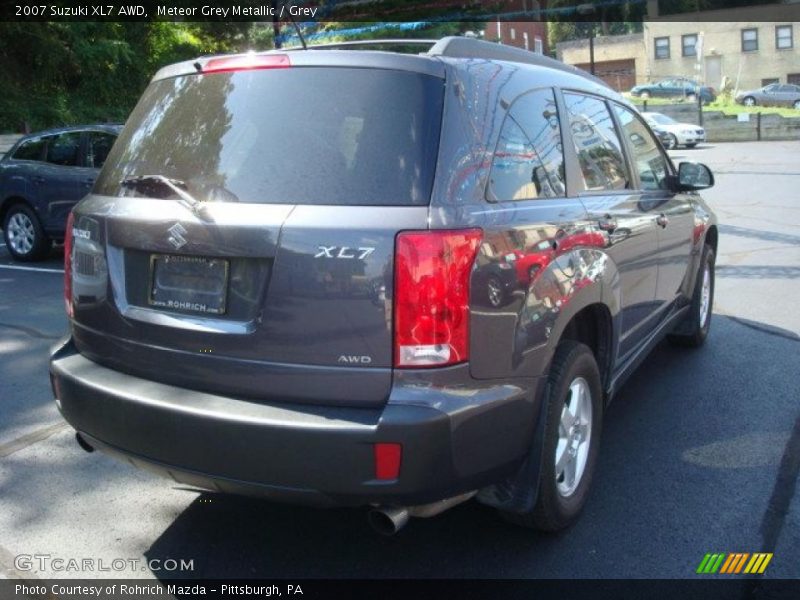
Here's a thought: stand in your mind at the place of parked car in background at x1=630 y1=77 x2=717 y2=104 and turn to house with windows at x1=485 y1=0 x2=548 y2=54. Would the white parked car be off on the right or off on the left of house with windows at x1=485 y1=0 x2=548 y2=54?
left

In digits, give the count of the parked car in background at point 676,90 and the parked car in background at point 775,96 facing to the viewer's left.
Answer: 2

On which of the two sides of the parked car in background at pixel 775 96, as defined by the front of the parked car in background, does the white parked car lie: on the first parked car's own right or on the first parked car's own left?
on the first parked car's own left

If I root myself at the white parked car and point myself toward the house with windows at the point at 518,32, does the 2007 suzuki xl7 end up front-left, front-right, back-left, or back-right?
back-left

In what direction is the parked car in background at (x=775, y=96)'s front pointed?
to the viewer's left

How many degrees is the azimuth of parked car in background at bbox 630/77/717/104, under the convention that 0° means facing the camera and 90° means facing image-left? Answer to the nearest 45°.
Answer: approximately 90°

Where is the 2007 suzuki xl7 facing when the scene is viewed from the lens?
facing away from the viewer and to the right of the viewer

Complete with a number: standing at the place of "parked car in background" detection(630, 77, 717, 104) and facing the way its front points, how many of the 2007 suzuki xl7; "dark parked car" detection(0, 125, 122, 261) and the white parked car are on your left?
3

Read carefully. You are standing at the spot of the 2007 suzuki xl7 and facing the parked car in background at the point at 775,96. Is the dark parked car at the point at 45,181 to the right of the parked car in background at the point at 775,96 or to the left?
left

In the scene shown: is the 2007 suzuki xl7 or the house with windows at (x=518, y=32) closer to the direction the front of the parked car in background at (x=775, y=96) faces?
the house with windows

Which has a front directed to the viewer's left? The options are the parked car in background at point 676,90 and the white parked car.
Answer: the parked car in background

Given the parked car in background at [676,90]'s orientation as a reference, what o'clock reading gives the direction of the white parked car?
The white parked car is roughly at 9 o'clock from the parked car in background.

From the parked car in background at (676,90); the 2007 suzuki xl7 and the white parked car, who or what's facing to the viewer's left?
the parked car in background
